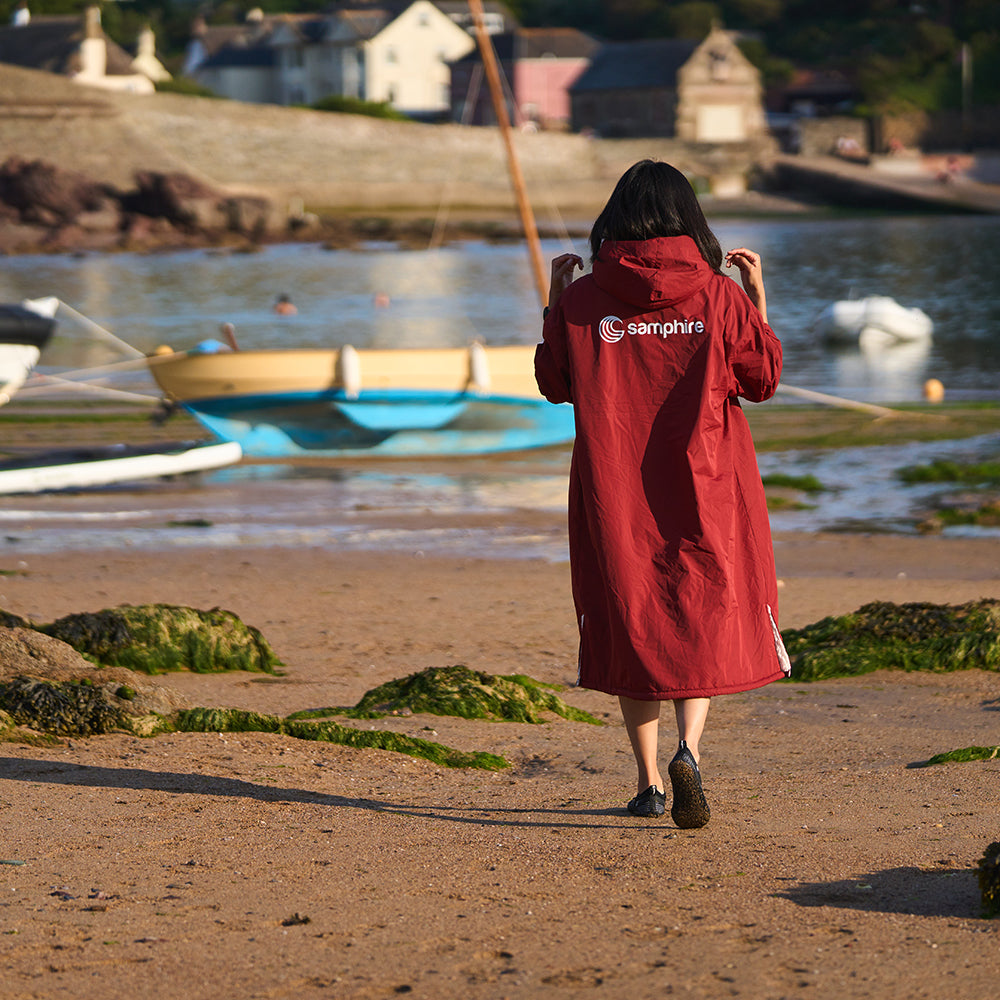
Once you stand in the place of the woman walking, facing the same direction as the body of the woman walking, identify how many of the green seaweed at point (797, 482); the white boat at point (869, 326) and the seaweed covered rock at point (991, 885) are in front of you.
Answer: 2

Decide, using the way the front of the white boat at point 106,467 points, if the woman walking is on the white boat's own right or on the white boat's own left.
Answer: on the white boat's own right

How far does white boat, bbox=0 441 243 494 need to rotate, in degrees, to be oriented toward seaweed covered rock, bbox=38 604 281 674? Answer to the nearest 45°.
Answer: approximately 90° to its right

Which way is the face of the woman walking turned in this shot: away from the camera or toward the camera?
away from the camera

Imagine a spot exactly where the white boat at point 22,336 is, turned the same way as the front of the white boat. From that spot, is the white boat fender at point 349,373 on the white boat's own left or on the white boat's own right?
on the white boat's own right

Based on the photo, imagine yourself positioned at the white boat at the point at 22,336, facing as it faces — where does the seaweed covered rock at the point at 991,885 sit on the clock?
The seaweed covered rock is roughly at 3 o'clock from the white boat.

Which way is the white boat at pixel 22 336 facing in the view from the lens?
facing to the right of the viewer

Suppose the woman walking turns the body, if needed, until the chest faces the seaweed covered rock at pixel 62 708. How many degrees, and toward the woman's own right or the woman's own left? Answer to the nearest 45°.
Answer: approximately 45° to the woman's own left

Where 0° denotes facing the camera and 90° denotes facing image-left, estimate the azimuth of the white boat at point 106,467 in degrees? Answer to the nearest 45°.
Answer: approximately 270°

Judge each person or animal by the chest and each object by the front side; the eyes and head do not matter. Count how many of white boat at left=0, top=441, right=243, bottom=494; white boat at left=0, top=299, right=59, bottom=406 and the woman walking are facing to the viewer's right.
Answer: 2

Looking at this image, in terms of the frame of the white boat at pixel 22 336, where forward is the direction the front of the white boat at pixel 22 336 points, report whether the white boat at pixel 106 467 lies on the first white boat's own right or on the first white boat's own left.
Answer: on the first white boat's own right

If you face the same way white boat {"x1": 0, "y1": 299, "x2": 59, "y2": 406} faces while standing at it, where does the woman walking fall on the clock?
The woman walking is roughly at 3 o'clock from the white boat.

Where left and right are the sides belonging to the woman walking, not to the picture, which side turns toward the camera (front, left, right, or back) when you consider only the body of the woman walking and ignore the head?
back

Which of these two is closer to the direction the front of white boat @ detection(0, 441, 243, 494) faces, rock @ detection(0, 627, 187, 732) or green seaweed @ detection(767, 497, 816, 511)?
the green seaweed

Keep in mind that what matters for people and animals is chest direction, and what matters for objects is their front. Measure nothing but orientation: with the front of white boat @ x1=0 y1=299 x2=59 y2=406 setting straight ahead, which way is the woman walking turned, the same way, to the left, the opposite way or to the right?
to the left

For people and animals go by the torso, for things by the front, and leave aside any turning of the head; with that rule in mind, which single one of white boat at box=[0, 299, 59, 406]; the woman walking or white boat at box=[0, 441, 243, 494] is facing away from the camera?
the woman walking

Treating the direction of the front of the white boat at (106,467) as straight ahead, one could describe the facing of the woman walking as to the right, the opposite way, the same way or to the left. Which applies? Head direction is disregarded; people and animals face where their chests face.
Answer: to the left
